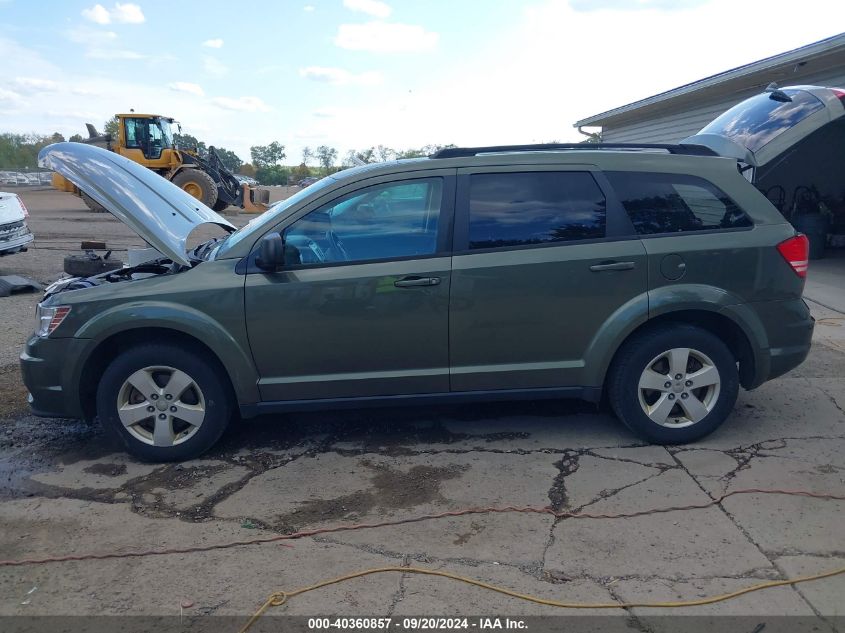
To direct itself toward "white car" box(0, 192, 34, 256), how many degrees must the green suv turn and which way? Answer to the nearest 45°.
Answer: approximately 45° to its right

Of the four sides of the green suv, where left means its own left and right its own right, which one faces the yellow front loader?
right

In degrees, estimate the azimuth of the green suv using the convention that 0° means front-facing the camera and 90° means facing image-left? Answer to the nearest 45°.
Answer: approximately 90°

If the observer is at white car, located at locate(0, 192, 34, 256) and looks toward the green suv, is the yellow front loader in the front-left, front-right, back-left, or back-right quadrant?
back-left

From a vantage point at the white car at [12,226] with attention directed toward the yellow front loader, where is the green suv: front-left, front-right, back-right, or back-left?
back-right
